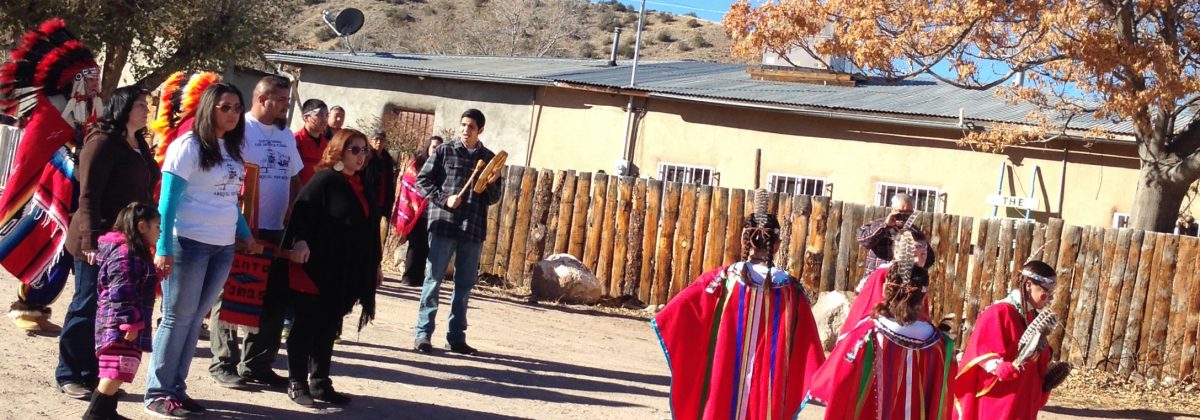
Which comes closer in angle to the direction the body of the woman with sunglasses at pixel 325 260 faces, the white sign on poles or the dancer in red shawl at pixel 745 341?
the dancer in red shawl

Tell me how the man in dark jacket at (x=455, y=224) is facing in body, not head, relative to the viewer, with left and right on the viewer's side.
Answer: facing the viewer and to the right of the viewer

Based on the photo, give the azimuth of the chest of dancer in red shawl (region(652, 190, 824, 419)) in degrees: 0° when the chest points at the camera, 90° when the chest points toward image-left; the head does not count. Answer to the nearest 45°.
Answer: approximately 180°

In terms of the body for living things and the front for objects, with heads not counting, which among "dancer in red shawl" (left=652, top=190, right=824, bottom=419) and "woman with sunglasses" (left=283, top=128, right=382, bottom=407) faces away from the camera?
the dancer in red shawl

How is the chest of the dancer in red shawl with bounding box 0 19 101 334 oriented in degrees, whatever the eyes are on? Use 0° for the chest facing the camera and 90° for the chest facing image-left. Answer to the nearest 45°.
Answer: approximately 270°

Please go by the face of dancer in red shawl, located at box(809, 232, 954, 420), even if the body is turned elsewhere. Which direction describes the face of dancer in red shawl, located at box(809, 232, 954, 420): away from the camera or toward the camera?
away from the camera

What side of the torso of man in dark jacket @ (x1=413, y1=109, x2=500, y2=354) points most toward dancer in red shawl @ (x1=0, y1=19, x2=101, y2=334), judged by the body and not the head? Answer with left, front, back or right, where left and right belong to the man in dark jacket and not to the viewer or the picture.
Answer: right

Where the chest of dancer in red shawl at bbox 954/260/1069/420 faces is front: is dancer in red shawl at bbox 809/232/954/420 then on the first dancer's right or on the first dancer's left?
on the first dancer's right

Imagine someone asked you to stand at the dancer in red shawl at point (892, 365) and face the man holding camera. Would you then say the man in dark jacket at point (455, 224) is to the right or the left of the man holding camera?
left

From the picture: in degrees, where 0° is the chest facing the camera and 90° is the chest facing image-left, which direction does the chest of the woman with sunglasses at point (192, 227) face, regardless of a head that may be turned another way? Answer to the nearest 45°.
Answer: approximately 315°
